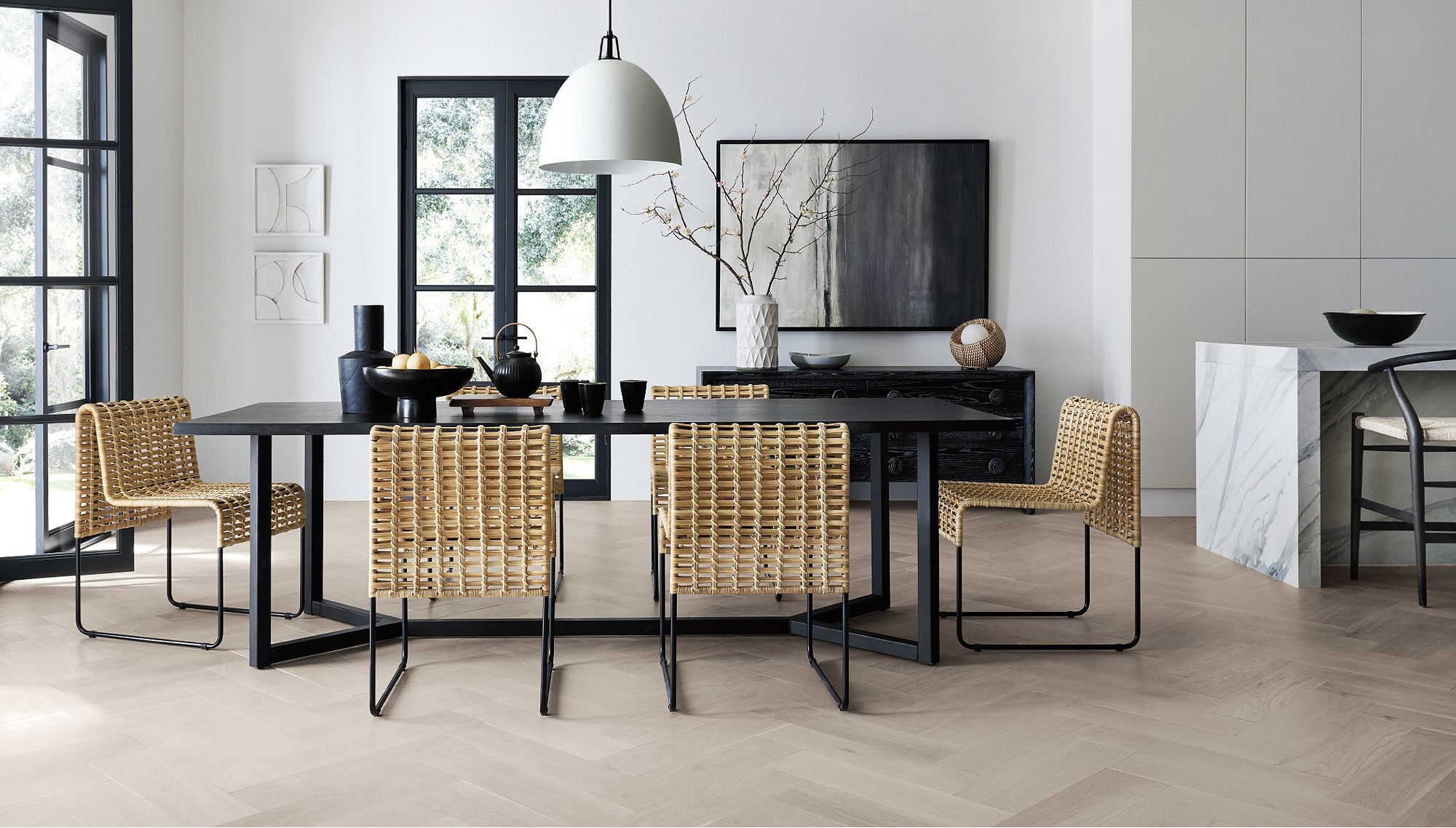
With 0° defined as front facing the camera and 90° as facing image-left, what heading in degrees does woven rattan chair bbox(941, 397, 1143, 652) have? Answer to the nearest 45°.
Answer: approximately 90°

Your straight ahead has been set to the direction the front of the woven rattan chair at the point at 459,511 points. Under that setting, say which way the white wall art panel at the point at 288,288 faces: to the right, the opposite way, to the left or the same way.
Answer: the opposite way

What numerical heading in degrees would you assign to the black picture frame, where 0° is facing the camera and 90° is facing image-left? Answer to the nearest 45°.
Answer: approximately 0°

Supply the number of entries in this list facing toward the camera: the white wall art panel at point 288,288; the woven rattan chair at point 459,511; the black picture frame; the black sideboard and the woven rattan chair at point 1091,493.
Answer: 3

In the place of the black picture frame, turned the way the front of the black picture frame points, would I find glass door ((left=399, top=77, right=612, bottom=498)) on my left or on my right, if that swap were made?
on my right

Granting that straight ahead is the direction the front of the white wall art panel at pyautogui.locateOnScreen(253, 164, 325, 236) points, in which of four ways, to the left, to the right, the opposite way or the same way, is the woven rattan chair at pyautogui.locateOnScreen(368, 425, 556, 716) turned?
the opposite way

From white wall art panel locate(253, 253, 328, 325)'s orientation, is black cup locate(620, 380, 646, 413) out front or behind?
out front

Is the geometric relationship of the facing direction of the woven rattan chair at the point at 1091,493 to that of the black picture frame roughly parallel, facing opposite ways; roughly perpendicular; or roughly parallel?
roughly perpendicular

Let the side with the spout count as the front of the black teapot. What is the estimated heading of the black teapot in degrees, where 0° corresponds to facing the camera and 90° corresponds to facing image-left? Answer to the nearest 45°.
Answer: approximately 90°

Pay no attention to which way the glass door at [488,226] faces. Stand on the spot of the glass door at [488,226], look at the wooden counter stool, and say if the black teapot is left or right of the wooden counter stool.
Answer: right

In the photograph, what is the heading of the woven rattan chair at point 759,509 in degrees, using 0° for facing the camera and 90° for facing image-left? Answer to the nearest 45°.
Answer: approximately 180°

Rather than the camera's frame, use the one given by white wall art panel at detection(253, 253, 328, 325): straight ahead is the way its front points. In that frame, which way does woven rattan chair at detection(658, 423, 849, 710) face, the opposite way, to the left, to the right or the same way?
the opposite way
